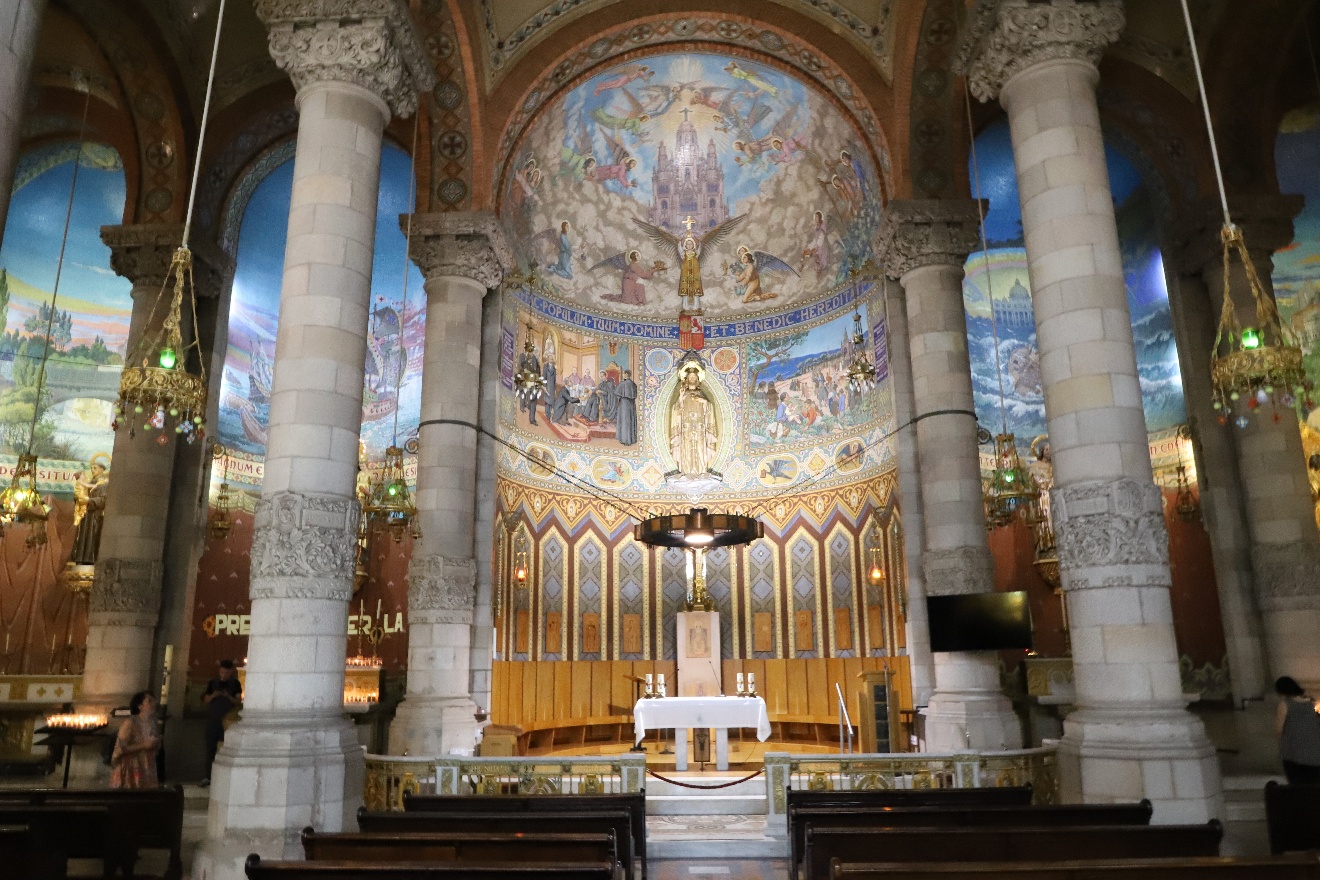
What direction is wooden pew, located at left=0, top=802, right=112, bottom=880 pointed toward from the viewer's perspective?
away from the camera

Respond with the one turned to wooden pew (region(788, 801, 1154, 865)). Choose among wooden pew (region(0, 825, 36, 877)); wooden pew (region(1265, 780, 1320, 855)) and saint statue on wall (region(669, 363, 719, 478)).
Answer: the saint statue on wall

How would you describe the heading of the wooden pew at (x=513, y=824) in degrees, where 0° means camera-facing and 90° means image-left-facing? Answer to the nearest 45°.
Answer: approximately 180°

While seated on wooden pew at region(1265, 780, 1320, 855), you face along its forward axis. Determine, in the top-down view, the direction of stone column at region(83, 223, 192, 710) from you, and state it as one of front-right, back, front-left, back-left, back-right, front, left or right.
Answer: left

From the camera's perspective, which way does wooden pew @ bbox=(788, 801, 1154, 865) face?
away from the camera

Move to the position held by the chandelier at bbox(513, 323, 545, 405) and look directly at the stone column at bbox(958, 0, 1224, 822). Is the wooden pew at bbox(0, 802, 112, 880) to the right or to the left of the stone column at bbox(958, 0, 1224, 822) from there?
right

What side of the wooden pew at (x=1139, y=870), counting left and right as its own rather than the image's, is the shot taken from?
back

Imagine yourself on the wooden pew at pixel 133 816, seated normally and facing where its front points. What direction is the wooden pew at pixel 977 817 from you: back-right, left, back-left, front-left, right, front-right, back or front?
back-right

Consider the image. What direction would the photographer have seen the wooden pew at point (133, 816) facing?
facing away from the viewer

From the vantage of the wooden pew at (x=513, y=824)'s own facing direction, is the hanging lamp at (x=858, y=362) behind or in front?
in front

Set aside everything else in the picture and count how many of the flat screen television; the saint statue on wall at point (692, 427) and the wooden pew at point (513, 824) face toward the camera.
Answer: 2

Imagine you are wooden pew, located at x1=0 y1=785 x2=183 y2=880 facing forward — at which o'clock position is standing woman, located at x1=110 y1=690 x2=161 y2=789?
The standing woman is roughly at 12 o'clock from the wooden pew.

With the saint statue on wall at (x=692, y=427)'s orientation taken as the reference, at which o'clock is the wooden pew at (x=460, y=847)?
The wooden pew is roughly at 12 o'clock from the saint statue on wall.

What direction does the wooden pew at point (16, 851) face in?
away from the camera

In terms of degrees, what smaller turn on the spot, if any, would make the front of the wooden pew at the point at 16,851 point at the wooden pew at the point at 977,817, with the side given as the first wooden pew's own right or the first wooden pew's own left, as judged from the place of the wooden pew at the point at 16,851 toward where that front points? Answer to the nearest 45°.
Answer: approximately 90° to the first wooden pew's own right

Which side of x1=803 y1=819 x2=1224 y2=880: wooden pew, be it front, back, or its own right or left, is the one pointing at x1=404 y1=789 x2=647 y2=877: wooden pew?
left

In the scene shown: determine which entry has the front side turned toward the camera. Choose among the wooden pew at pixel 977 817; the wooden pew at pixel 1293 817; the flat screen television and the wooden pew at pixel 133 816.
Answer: the flat screen television

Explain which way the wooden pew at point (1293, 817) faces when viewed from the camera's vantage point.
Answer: facing away from the viewer

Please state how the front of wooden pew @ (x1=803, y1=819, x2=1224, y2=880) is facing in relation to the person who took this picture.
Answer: facing away from the viewer

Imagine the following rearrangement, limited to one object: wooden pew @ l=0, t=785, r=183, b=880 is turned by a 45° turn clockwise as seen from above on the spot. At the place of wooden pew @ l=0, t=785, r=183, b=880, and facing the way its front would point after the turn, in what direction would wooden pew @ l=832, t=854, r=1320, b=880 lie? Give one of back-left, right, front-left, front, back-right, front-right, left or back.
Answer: right
